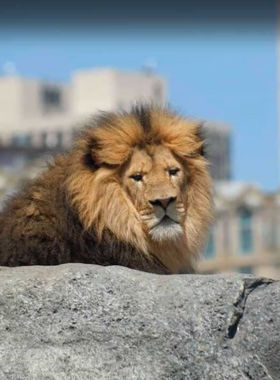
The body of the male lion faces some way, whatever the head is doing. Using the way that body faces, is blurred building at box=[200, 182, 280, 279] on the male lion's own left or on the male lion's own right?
on the male lion's own left

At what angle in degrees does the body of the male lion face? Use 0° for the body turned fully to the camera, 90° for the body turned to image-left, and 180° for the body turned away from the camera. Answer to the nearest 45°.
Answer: approximately 315°
